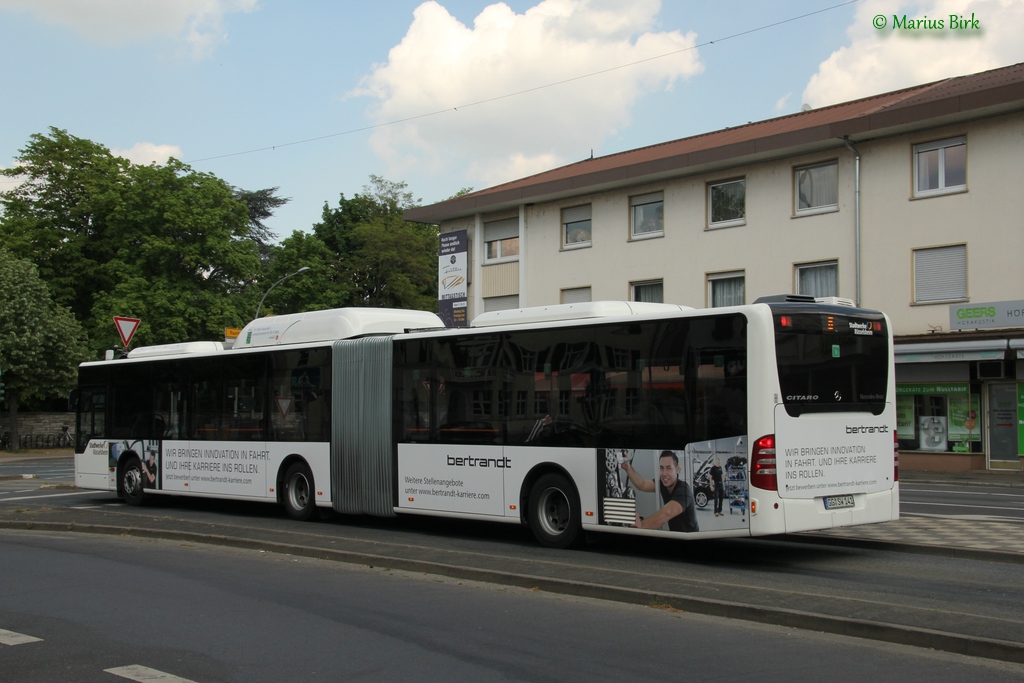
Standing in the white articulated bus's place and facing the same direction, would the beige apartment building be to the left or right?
on its right

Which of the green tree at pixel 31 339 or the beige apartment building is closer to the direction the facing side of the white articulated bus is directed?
the green tree

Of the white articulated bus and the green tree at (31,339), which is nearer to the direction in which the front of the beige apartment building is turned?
the white articulated bus

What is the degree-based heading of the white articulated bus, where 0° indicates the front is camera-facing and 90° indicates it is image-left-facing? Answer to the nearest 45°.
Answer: approximately 135°

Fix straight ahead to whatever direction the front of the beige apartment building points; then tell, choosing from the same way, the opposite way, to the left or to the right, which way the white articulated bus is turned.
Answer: to the right
